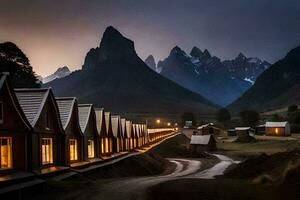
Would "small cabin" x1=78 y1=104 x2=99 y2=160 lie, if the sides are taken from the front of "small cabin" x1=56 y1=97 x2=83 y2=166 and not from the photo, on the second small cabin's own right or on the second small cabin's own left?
on the second small cabin's own left

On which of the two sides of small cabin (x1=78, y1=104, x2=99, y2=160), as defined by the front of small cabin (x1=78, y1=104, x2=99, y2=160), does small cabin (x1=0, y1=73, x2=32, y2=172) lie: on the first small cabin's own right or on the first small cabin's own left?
on the first small cabin's own right

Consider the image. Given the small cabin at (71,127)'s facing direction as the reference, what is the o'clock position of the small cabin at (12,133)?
the small cabin at (12,133) is roughly at 2 o'clock from the small cabin at (71,127).

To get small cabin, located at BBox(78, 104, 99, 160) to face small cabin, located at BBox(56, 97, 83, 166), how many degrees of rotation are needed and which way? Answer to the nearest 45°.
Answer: approximately 45° to its right

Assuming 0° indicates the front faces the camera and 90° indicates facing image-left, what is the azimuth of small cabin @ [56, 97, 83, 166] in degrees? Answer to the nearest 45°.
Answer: approximately 315°
